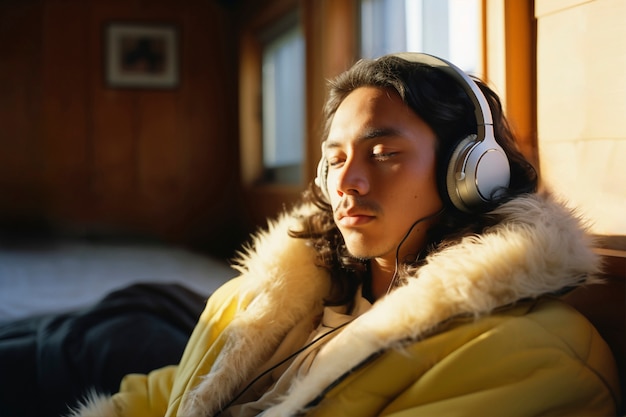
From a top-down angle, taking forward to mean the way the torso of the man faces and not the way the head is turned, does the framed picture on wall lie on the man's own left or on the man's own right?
on the man's own right

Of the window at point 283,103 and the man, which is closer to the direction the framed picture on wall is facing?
the man

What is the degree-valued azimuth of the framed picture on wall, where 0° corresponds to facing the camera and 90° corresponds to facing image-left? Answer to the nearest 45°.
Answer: approximately 0°

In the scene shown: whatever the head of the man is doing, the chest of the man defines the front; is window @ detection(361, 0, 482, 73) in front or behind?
behind

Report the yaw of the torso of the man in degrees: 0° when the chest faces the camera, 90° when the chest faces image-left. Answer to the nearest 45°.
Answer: approximately 45°

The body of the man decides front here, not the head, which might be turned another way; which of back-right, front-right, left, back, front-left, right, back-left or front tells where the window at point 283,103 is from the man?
back-right

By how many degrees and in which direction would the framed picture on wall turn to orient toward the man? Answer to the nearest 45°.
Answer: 0° — it already faces them

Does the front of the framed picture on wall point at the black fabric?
yes
